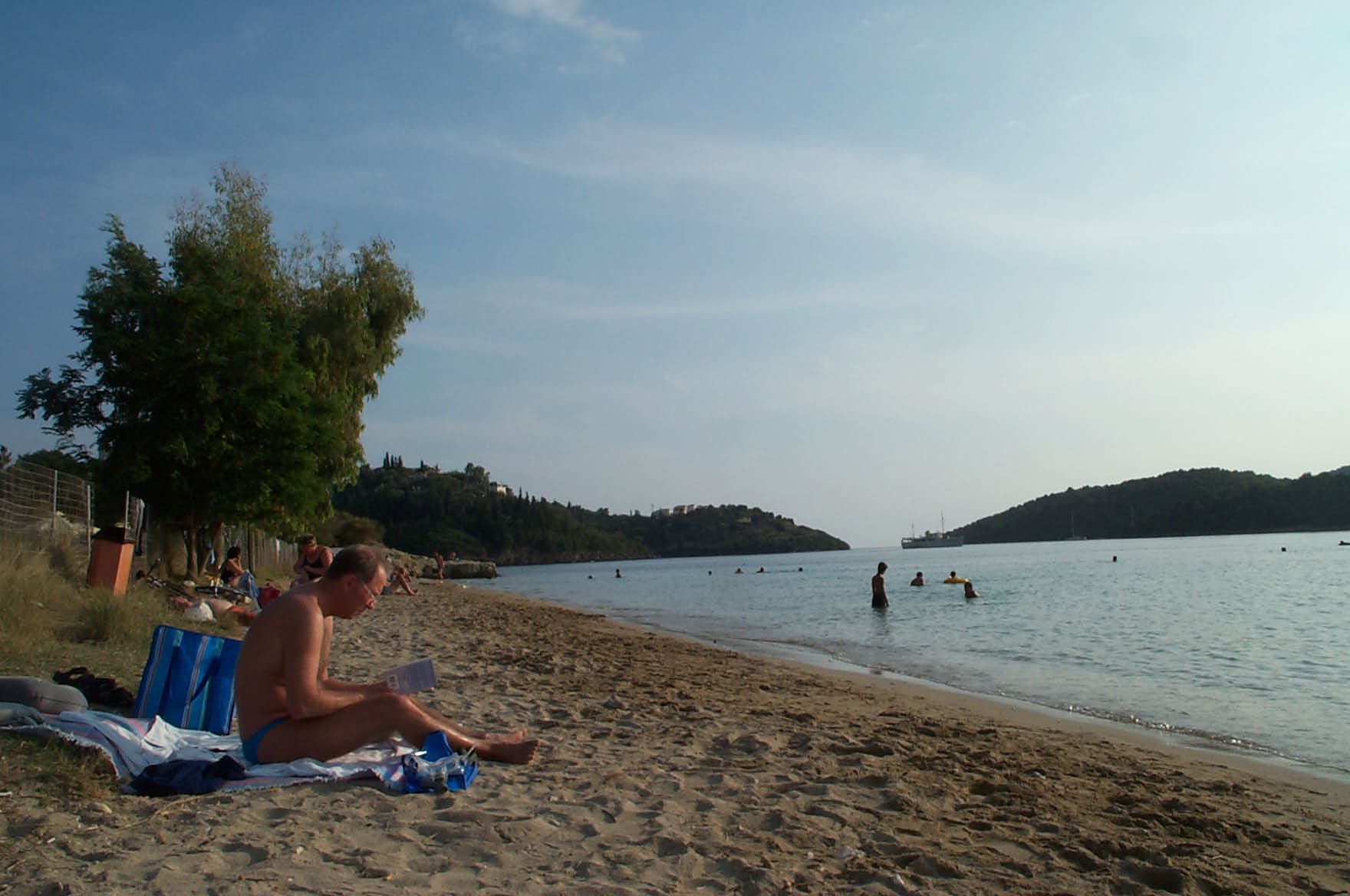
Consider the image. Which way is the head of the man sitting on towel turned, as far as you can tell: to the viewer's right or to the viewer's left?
to the viewer's right

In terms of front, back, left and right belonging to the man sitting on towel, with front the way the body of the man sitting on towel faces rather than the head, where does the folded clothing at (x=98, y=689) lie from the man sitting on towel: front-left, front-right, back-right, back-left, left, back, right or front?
back-left

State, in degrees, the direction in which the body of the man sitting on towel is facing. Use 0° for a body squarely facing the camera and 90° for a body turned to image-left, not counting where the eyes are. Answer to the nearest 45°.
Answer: approximately 270°

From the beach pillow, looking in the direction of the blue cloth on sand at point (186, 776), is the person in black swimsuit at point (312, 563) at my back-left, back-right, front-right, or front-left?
back-left

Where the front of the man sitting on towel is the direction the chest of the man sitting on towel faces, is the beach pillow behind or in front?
behind

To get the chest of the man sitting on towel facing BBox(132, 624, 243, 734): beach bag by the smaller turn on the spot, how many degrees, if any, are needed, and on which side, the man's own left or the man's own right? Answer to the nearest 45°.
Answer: approximately 135° to the man's own left

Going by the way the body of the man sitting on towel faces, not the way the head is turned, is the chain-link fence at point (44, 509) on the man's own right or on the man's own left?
on the man's own left
